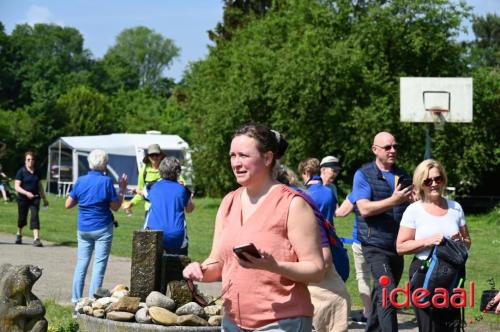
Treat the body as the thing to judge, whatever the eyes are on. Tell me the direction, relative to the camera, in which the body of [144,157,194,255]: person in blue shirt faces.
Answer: away from the camera

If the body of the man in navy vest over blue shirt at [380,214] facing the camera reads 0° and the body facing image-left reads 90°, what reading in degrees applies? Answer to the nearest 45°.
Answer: approximately 315°

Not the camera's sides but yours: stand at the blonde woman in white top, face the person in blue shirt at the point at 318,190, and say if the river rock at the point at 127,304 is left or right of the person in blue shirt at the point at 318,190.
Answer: left

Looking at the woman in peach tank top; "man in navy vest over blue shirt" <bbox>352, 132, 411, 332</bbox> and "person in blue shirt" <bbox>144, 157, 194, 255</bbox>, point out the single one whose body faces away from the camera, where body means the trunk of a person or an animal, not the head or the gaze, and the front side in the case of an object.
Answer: the person in blue shirt

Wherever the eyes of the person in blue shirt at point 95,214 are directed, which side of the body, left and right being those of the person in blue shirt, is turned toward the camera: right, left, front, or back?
back

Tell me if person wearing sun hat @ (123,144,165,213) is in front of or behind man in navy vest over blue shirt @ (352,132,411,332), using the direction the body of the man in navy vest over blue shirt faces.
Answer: behind

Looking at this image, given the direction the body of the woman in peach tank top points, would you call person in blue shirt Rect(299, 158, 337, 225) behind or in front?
behind

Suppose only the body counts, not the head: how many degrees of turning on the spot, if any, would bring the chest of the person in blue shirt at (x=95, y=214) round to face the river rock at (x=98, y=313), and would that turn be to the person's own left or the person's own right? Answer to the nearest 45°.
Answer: approximately 180°
